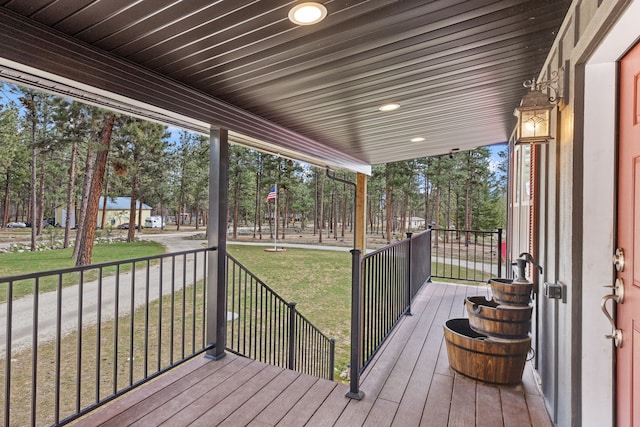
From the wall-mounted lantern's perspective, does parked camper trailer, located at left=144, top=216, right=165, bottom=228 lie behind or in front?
in front

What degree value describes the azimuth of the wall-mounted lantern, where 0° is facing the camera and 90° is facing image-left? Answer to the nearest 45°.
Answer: approximately 90°

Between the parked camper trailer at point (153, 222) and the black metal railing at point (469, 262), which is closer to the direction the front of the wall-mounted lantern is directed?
the parked camper trailer

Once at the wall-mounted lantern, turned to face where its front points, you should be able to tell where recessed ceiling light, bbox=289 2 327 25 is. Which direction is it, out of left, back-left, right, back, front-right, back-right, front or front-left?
front-left

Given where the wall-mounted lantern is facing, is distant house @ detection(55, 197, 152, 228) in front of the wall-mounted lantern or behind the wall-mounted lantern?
in front

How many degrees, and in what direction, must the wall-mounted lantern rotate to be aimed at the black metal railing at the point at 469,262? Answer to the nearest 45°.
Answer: approximately 90° to its right
